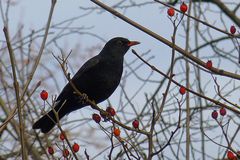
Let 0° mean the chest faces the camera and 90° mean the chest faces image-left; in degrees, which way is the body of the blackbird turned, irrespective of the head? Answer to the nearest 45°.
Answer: approximately 270°
